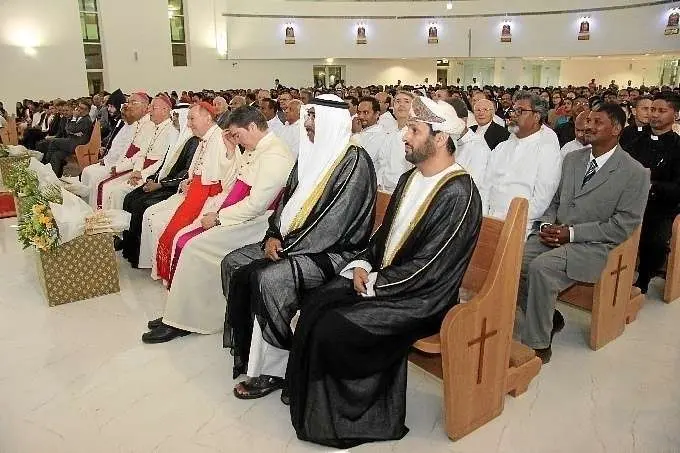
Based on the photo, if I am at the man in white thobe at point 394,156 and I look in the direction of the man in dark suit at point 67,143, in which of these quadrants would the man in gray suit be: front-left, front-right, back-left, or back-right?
back-left

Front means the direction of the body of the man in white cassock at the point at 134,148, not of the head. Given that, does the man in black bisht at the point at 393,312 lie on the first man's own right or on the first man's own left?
on the first man's own left

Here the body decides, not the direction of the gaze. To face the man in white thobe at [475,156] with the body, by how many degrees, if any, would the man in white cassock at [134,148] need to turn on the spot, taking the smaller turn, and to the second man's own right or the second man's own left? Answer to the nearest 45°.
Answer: approximately 90° to the second man's own left

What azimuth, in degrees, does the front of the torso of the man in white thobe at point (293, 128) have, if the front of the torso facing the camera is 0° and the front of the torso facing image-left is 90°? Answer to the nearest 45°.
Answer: approximately 45°

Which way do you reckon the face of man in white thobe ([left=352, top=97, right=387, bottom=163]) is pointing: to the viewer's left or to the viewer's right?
to the viewer's left

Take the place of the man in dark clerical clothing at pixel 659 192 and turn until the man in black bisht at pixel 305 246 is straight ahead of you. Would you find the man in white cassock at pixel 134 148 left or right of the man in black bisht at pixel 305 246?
right

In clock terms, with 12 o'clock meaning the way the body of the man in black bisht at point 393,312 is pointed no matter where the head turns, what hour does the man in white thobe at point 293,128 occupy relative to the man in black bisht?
The man in white thobe is roughly at 4 o'clock from the man in black bisht.

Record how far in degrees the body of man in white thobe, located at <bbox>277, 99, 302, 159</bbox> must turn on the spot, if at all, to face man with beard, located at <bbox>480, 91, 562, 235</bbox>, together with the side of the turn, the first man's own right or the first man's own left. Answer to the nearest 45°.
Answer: approximately 90° to the first man's own left

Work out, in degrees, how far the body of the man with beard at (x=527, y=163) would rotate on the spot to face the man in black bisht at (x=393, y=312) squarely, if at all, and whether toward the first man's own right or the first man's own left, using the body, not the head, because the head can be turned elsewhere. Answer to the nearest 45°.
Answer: approximately 45° to the first man's own left
